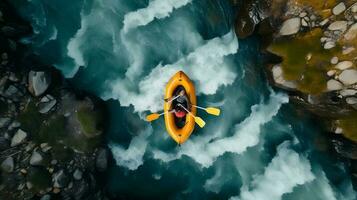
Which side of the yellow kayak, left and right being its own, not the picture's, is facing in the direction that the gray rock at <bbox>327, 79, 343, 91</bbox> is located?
left

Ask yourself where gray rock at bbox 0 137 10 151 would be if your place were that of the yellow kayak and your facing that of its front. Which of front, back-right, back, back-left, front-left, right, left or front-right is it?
right

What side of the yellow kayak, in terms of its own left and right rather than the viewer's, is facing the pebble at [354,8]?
left

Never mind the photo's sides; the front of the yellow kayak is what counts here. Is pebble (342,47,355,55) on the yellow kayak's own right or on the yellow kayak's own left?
on the yellow kayak's own left

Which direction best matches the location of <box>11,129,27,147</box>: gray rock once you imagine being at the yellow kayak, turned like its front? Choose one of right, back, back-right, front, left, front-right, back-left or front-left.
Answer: right
